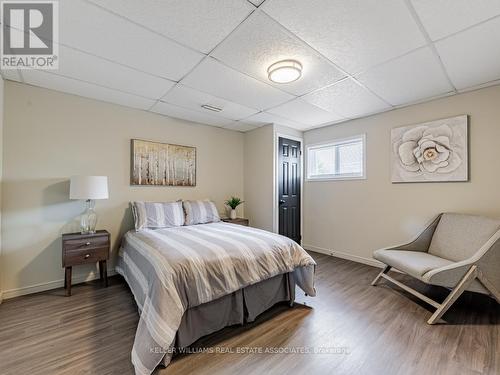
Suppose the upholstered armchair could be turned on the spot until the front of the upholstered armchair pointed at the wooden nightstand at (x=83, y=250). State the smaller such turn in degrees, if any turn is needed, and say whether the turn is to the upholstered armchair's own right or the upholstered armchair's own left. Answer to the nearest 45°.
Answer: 0° — it already faces it

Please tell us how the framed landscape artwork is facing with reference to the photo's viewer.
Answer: facing the viewer and to the right of the viewer

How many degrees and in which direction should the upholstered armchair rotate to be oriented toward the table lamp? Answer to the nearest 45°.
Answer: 0° — it already faces it

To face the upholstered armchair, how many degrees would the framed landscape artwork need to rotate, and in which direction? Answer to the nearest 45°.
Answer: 0° — it already faces it

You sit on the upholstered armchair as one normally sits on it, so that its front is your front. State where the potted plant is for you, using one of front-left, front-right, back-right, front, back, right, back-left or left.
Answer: front-right

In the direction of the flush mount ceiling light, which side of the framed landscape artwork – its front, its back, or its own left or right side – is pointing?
front

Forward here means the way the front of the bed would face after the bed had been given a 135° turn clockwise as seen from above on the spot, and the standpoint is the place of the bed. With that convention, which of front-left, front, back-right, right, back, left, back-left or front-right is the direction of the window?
back-right

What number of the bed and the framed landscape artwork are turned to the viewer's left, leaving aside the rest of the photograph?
0

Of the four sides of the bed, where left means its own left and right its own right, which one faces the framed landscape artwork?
back

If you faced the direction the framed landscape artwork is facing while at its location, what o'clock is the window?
The window is roughly at 11 o'clock from the framed landscape artwork.

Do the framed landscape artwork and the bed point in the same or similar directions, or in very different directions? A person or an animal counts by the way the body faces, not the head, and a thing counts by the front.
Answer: same or similar directions

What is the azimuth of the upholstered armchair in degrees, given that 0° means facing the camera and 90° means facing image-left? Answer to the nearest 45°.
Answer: approximately 45°

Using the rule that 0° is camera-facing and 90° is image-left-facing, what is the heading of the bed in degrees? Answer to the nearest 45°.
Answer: approximately 315°

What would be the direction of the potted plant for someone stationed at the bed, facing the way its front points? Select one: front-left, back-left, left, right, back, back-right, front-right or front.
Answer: back-left

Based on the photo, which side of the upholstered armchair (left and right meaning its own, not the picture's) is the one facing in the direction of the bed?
front

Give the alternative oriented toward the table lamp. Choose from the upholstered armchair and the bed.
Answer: the upholstered armchair

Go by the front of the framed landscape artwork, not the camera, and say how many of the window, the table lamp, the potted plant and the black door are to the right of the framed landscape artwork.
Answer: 1

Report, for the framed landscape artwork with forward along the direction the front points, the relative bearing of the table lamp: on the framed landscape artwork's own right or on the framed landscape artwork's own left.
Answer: on the framed landscape artwork's own right

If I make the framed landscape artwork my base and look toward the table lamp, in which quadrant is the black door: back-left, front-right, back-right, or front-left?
back-left
